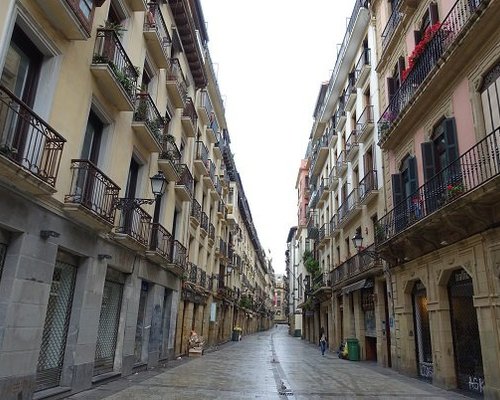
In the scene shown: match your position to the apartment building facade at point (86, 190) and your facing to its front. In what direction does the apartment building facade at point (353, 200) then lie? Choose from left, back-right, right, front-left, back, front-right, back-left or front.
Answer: left

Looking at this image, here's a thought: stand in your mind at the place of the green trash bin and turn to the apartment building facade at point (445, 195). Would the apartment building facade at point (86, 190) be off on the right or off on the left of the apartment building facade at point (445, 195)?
right

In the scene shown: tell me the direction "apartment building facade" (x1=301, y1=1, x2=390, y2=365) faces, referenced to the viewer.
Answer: facing to the left of the viewer

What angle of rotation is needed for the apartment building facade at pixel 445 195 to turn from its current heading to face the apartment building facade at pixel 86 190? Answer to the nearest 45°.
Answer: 0° — it already faces it

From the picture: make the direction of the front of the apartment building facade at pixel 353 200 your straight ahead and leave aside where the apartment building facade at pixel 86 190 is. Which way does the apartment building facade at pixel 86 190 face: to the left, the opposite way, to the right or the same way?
the opposite way

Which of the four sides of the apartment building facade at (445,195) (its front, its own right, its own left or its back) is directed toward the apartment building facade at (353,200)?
right

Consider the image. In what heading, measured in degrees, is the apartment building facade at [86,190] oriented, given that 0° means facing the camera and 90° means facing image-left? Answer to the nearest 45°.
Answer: approximately 315°

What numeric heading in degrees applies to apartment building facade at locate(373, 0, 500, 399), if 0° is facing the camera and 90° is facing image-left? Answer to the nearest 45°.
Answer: approximately 45°

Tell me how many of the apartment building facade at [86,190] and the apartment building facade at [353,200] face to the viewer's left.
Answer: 1

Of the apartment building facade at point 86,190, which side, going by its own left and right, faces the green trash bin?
left
